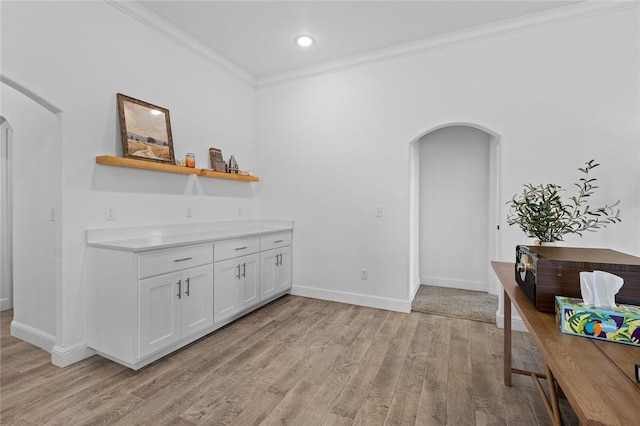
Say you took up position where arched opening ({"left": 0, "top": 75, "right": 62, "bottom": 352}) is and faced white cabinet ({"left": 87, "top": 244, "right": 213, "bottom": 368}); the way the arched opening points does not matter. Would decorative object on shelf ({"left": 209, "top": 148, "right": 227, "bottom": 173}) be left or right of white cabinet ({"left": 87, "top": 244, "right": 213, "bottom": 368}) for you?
left

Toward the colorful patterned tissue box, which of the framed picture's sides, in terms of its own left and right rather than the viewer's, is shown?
front

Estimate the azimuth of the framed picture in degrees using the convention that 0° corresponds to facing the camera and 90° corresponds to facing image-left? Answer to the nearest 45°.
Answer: approximately 315°

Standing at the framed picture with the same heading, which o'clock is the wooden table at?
The wooden table is roughly at 1 o'clock from the framed picture.

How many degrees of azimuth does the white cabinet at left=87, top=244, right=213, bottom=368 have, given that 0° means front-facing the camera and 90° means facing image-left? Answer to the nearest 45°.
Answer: approximately 315°

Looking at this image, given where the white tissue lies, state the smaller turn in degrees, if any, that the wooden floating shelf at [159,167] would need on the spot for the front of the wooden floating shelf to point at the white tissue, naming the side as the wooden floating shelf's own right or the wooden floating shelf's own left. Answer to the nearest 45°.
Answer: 0° — it already faces it

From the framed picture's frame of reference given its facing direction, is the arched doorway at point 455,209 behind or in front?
in front

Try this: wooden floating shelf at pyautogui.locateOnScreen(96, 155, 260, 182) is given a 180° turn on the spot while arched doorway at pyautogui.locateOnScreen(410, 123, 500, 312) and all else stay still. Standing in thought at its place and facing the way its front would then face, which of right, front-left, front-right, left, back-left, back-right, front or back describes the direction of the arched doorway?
back-right

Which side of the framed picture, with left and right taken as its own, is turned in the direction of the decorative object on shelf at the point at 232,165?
left

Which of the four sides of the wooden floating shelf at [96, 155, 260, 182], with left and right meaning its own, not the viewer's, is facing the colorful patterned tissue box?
front
